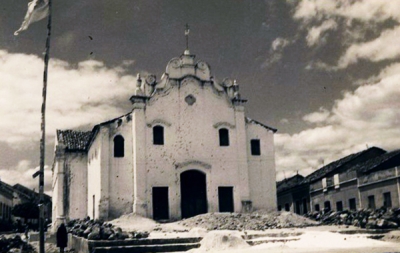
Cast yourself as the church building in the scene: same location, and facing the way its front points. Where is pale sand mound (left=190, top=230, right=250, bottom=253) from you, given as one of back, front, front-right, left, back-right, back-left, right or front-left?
front

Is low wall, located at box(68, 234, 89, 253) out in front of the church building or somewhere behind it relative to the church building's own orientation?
in front

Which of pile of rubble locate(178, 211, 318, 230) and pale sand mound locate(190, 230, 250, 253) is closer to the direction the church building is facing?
the pale sand mound

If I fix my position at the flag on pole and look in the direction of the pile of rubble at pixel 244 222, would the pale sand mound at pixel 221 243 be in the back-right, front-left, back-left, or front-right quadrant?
front-right

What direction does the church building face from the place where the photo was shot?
facing the viewer

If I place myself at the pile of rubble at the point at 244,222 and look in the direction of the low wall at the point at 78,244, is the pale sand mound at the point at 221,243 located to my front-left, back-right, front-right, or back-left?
front-left

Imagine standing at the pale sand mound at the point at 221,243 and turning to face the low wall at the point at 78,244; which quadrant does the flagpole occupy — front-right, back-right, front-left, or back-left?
front-left

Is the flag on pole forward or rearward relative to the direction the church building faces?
forward

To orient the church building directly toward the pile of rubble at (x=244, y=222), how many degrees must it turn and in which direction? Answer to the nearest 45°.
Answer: approximately 45° to its left
